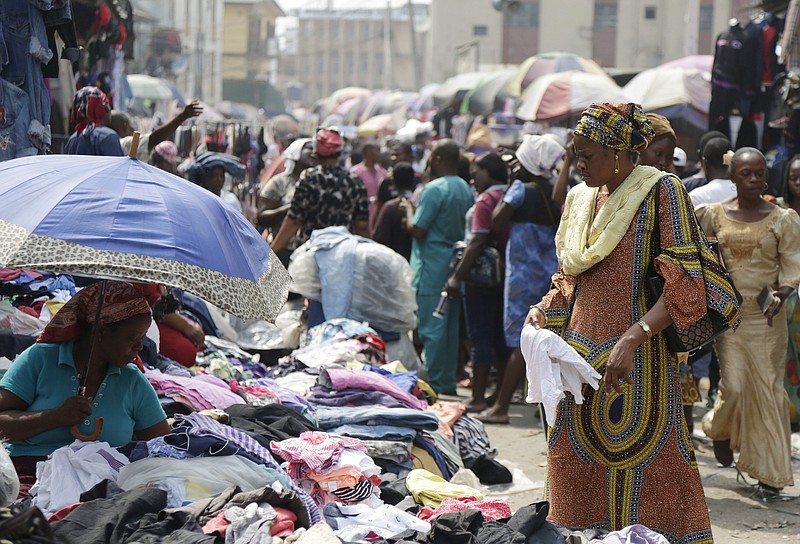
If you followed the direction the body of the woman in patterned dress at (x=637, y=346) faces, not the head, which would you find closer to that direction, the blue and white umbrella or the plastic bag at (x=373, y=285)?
the blue and white umbrella

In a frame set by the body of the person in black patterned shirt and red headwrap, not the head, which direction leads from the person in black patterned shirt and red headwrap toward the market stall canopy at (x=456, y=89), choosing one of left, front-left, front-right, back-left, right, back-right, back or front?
front

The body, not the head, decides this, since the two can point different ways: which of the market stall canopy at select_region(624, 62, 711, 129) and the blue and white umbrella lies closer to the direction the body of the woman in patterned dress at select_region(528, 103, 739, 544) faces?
the blue and white umbrella

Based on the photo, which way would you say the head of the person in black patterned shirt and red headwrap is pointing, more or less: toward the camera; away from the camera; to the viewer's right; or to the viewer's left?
away from the camera

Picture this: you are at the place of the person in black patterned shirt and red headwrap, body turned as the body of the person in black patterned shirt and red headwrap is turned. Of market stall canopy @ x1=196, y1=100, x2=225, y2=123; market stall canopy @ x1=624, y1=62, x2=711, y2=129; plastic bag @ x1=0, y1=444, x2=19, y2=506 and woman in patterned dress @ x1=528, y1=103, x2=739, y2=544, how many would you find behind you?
2

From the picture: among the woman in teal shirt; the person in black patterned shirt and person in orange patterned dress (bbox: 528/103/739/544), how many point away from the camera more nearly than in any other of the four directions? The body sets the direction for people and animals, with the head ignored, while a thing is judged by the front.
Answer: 1

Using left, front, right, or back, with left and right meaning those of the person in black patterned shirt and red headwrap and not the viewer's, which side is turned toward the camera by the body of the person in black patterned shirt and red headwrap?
back

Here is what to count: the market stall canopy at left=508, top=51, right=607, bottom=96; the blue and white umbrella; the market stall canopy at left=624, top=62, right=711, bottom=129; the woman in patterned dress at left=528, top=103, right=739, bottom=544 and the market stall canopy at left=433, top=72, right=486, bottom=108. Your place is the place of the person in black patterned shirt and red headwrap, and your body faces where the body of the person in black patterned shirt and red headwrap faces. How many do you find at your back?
2

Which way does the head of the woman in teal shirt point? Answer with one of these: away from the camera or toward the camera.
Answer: toward the camera

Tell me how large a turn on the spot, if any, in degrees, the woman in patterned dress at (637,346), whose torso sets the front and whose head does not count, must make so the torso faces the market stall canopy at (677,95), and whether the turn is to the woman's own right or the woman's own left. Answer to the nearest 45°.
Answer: approximately 135° to the woman's own right

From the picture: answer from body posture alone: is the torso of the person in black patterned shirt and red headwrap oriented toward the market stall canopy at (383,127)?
yes

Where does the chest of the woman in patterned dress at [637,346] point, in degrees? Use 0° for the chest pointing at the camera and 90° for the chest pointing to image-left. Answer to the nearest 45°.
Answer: approximately 45°

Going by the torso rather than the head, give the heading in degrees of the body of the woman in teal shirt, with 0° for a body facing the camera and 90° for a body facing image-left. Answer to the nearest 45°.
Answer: approximately 315°

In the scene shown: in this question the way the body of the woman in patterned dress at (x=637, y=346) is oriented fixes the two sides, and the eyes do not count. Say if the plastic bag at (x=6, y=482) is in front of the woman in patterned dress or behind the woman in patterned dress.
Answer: in front
